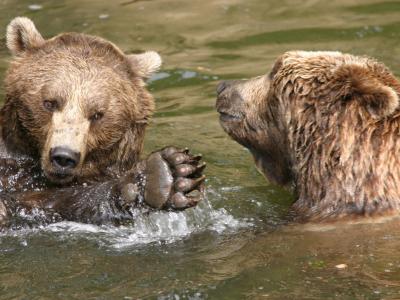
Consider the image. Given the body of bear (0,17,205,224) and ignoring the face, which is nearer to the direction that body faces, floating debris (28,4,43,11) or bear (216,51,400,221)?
the bear

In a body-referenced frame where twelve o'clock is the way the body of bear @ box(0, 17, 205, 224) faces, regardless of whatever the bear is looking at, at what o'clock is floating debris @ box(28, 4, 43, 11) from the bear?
The floating debris is roughly at 6 o'clock from the bear.

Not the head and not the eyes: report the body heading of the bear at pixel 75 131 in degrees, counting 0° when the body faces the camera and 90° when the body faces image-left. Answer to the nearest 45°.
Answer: approximately 0°

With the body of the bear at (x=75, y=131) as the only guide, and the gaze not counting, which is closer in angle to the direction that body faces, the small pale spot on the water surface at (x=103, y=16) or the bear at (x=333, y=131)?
the bear

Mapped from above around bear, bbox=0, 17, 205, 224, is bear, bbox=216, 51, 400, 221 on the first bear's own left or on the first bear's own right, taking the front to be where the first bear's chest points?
on the first bear's own left
